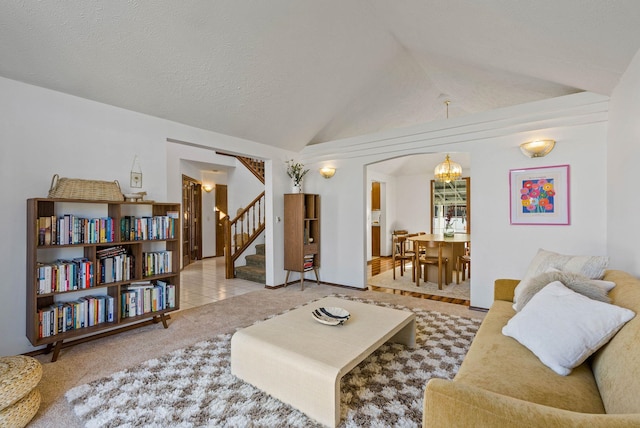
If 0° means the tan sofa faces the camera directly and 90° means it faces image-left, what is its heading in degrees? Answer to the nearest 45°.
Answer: approximately 90°

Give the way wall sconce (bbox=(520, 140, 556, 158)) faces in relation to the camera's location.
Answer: facing the viewer

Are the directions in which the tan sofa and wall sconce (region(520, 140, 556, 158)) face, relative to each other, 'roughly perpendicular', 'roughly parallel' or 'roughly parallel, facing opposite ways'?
roughly perpendicular

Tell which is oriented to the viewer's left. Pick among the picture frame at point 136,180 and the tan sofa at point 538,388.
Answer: the tan sofa

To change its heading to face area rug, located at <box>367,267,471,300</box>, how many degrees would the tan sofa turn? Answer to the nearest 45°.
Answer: approximately 45° to its right

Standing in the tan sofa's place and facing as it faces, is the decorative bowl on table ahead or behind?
ahead

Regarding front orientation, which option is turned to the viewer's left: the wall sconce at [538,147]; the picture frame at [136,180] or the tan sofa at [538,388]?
the tan sofa

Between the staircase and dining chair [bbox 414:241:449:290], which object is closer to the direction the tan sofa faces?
the staircase

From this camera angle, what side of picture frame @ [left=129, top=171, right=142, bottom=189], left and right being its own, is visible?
front

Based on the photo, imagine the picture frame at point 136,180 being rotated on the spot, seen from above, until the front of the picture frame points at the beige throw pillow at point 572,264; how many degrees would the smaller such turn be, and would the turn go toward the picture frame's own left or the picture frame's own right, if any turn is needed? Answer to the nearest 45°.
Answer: approximately 45° to the picture frame's own left

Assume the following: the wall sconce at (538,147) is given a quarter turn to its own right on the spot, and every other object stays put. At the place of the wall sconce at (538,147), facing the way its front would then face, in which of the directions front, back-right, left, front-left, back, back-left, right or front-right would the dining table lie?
front-right

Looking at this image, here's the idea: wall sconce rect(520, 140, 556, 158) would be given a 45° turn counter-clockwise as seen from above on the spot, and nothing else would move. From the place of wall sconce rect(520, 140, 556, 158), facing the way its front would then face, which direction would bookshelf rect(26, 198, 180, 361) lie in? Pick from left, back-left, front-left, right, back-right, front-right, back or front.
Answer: right

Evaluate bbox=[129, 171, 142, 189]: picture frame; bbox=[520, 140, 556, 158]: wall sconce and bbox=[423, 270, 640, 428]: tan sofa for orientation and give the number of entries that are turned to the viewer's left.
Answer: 1

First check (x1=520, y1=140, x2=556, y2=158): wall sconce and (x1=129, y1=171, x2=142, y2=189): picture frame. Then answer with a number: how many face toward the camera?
2

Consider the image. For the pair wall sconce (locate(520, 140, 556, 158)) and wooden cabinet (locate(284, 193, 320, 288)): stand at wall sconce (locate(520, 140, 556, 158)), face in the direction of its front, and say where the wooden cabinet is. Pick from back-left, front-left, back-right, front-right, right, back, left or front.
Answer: right
